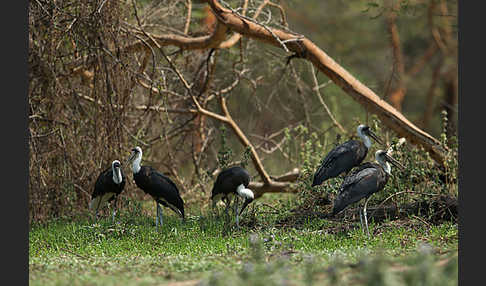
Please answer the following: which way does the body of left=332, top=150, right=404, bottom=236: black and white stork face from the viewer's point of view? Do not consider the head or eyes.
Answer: to the viewer's right

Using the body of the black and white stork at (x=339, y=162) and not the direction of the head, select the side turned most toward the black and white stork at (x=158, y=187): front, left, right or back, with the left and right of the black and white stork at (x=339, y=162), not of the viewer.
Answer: back

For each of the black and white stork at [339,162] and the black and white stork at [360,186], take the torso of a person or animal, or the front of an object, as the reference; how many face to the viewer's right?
2

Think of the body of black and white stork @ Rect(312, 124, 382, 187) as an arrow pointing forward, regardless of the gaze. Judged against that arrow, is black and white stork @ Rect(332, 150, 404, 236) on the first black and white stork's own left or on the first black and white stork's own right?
on the first black and white stork's own right

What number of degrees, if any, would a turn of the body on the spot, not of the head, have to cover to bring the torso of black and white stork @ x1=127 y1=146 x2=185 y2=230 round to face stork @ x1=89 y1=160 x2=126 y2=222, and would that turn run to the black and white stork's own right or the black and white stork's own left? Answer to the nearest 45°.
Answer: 0° — it already faces it

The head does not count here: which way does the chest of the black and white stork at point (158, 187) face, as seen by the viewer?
to the viewer's left

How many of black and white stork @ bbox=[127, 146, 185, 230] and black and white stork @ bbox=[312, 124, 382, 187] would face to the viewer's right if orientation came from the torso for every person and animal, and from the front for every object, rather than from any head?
1

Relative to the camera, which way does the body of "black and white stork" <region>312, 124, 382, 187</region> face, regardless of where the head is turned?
to the viewer's right

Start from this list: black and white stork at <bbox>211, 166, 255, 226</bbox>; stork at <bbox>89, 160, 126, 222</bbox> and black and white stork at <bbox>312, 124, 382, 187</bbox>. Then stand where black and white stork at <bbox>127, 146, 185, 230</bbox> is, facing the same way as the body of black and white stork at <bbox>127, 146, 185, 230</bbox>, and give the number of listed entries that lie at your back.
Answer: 2

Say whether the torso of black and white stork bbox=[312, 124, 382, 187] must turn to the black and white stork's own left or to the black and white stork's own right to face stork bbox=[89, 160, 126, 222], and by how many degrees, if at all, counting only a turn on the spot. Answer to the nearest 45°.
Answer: approximately 180°

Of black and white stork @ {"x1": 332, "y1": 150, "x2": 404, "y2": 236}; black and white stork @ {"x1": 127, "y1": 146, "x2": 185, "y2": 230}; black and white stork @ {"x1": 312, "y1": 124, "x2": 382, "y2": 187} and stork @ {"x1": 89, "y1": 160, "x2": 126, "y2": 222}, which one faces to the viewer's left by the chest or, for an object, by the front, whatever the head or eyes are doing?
black and white stork @ {"x1": 127, "y1": 146, "x2": 185, "y2": 230}

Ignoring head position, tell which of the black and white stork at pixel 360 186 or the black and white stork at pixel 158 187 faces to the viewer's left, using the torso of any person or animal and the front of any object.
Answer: the black and white stork at pixel 158 187

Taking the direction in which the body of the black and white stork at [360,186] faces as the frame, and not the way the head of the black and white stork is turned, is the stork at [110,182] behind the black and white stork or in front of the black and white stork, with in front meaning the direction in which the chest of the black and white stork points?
behind
